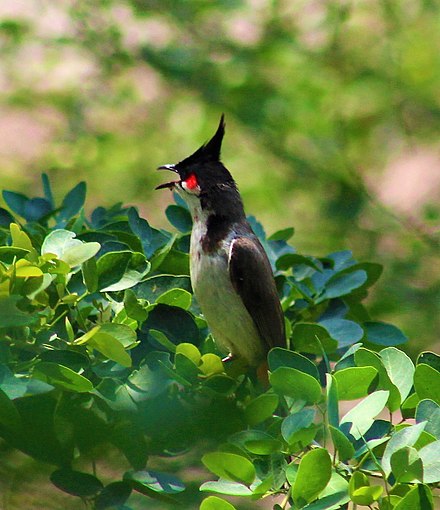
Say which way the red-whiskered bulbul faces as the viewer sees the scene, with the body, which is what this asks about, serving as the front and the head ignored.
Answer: to the viewer's left

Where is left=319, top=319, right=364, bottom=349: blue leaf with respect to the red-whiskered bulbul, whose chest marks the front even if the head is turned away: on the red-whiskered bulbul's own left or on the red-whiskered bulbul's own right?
on the red-whiskered bulbul's own left

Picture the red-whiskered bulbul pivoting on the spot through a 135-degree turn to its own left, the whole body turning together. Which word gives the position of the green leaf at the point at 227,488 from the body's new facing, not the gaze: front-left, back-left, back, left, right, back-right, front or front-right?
front-right

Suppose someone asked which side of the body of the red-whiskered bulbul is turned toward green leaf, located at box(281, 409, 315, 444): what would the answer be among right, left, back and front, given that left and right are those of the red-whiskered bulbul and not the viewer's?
left

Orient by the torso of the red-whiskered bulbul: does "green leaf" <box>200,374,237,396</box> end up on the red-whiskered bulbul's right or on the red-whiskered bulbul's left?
on the red-whiskered bulbul's left
